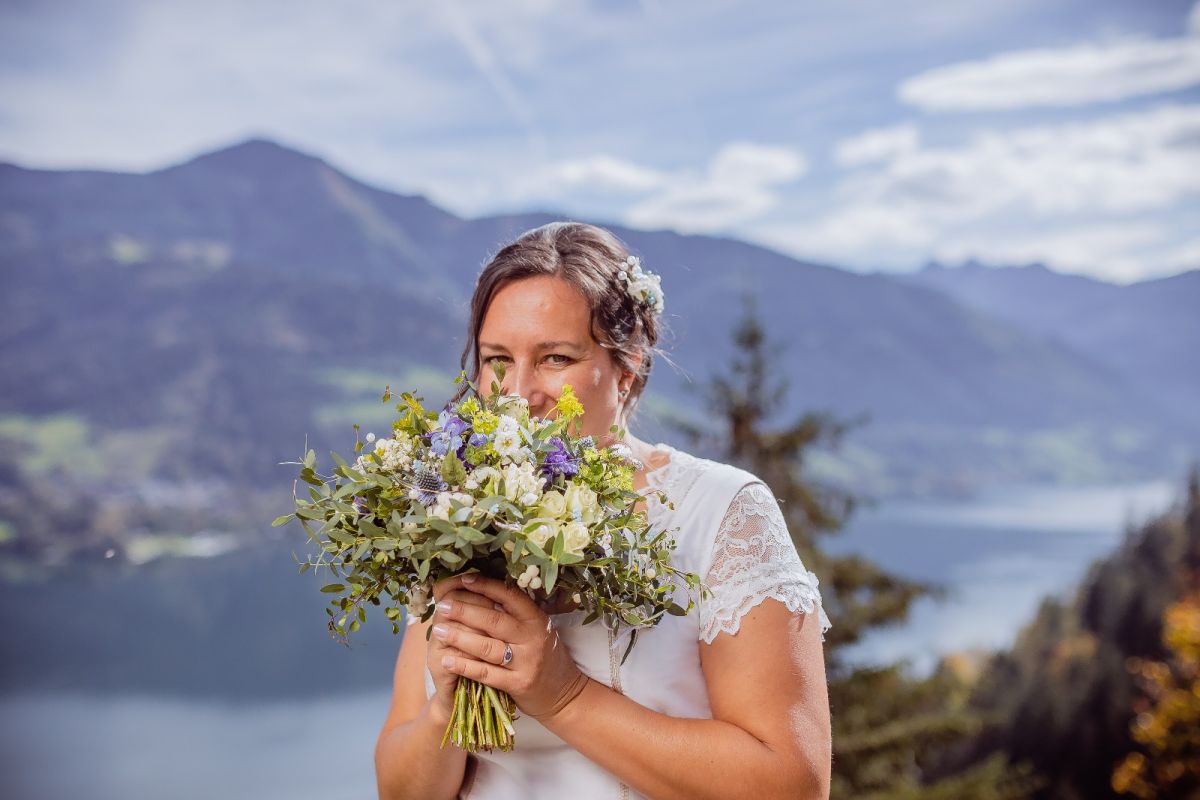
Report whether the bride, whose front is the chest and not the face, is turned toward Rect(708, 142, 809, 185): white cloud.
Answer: no

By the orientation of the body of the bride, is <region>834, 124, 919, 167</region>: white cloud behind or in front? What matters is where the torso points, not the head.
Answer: behind

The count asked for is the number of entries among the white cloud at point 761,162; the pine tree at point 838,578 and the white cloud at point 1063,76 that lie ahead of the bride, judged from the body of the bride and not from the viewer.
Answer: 0

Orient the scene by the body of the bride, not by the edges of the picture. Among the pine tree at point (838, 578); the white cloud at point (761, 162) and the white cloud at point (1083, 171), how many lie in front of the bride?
0

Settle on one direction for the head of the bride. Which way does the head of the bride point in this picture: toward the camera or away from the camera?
toward the camera

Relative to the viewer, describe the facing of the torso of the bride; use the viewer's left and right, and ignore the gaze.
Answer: facing the viewer and to the left of the viewer

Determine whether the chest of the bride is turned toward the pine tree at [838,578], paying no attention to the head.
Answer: no

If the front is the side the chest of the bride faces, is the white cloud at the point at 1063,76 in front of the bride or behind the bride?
behind

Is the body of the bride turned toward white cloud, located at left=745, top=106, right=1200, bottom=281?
no
